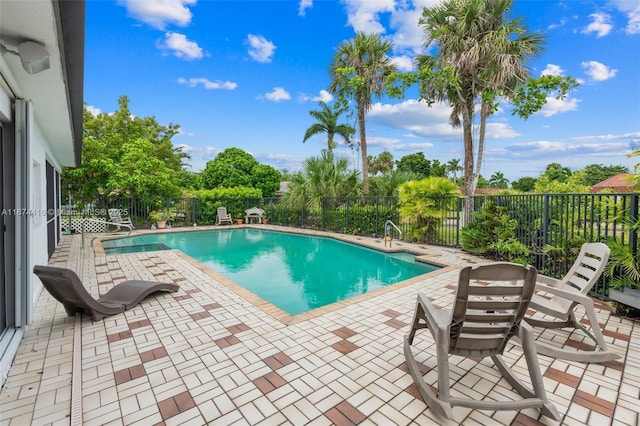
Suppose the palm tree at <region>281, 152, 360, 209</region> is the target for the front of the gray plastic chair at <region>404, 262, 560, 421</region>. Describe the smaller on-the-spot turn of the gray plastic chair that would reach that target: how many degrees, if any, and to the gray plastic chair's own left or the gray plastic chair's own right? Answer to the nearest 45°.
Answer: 0° — it already faces it

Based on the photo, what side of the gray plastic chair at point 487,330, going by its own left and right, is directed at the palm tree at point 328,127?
front

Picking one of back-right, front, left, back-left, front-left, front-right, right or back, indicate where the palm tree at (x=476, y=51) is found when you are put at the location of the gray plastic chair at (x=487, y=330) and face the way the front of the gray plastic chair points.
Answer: front-right

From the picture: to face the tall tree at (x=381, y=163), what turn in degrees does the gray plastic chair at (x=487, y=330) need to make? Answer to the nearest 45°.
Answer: approximately 45° to its right

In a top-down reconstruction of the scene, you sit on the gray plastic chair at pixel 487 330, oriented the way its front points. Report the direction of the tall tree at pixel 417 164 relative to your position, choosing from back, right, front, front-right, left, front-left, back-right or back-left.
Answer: front-right

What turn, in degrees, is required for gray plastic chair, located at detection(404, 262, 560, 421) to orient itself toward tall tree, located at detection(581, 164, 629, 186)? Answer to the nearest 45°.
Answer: approximately 45° to its right

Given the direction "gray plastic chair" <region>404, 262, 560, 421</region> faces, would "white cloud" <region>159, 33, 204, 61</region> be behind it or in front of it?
in front

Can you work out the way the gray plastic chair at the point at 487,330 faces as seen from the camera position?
facing away from the viewer and to the left of the viewer

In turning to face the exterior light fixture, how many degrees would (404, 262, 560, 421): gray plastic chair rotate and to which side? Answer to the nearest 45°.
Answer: approximately 45° to its left
